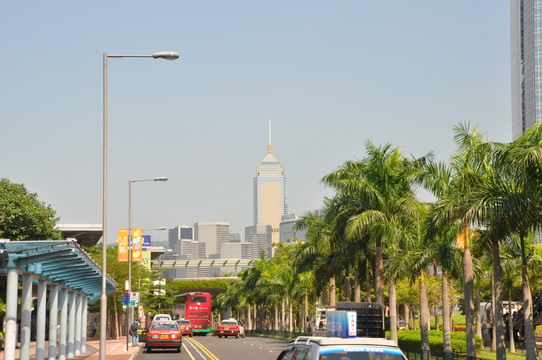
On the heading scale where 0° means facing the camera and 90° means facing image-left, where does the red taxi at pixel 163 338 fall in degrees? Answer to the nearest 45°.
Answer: approximately 180°

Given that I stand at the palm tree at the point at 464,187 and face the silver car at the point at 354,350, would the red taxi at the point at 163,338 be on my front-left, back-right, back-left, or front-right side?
back-right

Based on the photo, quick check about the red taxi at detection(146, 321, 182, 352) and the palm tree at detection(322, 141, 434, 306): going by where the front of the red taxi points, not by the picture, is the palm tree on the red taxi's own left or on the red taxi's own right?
on the red taxi's own right

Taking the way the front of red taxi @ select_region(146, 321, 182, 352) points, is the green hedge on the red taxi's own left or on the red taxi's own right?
on the red taxi's own right

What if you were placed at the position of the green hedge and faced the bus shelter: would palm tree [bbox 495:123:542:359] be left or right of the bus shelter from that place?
left

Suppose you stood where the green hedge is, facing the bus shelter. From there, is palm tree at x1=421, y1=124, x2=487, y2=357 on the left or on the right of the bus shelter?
left

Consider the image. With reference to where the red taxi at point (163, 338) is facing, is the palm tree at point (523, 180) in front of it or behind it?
behind

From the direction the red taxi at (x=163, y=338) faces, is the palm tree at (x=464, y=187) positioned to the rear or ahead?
to the rear

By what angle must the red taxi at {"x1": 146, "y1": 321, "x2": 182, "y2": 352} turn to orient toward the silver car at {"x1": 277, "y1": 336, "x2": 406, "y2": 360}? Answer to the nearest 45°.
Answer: approximately 180°
